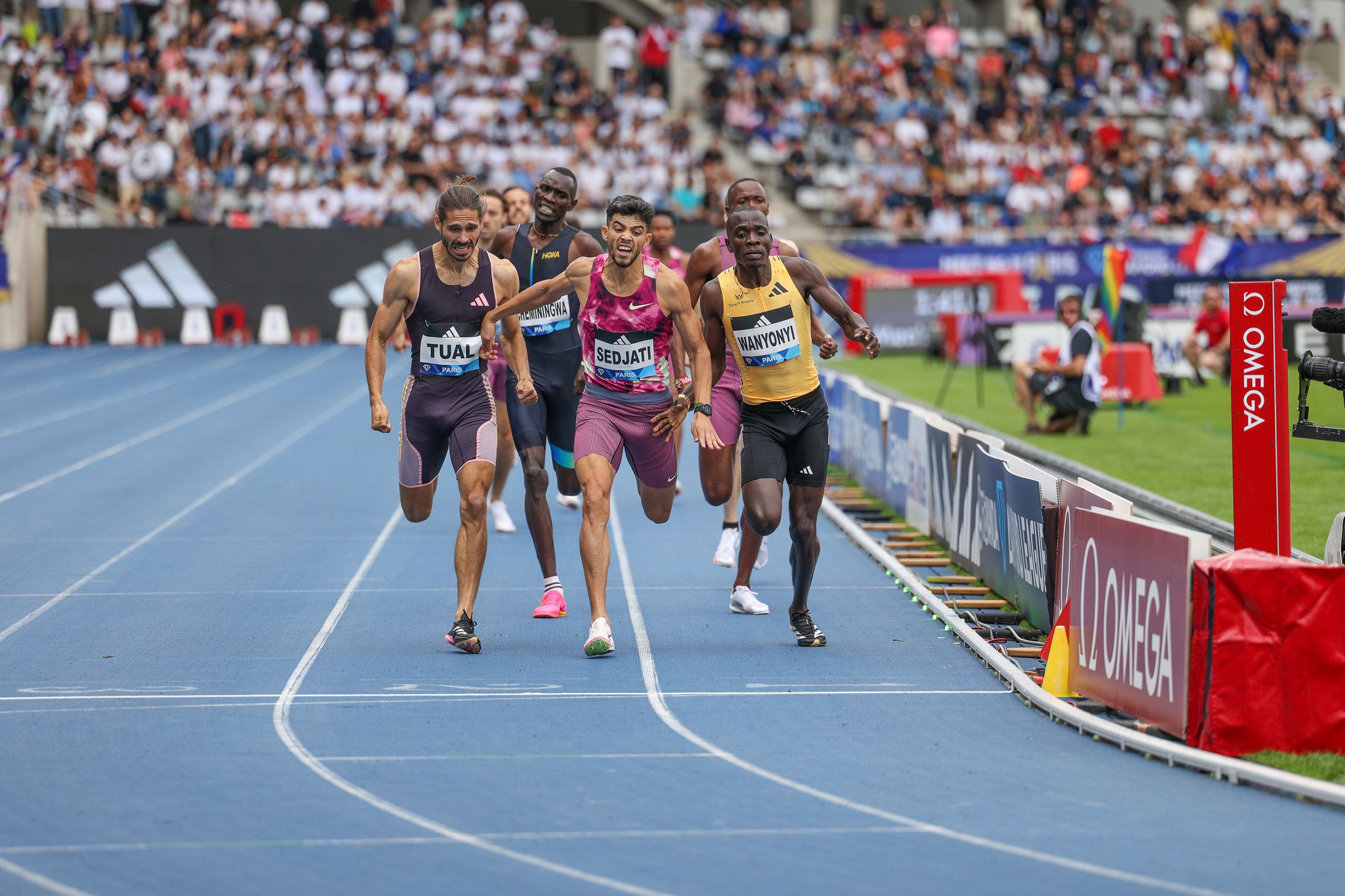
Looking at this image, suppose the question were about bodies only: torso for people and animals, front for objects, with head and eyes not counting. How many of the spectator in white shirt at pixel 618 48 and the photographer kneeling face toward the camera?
1

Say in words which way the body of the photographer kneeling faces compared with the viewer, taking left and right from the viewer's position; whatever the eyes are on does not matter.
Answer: facing to the left of the viewer

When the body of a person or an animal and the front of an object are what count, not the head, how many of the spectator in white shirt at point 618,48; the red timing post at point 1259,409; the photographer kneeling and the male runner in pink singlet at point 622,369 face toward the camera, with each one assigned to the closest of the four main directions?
3

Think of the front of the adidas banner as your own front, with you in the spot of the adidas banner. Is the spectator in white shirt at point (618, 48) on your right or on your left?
on your left

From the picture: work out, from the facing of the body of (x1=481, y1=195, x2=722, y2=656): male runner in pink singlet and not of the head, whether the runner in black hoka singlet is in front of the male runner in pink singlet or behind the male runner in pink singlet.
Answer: behind

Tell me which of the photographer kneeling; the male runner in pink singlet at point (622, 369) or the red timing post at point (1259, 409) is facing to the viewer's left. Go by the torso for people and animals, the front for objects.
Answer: the photographer kneeling
